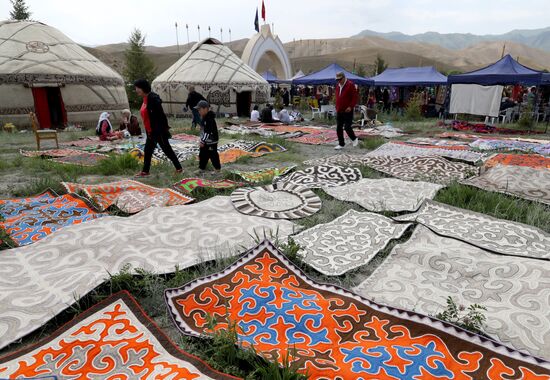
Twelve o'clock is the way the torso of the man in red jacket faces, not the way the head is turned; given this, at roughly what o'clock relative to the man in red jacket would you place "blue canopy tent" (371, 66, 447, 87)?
The blue canopy tent is roughly at 5 o'clock from the man in red jacket.

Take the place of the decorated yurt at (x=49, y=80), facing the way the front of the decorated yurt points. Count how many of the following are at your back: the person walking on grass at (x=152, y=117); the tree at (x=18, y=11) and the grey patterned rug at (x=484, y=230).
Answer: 1

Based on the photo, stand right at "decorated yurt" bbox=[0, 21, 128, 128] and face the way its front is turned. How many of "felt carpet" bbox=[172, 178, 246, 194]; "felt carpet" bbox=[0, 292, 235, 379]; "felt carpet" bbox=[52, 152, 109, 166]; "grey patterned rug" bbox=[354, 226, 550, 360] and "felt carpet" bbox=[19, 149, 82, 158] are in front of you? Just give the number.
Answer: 5

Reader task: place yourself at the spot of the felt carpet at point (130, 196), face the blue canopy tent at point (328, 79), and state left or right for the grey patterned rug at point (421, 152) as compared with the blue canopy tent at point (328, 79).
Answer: right

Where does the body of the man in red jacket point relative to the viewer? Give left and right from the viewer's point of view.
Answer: facing the viewer and to the left of the viewer

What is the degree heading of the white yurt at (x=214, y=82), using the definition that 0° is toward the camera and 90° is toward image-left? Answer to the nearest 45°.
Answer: approximately 315°

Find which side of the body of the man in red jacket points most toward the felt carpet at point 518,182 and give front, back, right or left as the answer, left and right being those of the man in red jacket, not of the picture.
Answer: left

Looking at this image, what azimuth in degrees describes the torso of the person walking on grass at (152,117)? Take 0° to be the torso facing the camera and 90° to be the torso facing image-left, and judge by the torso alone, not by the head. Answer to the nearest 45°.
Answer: approximately 90°

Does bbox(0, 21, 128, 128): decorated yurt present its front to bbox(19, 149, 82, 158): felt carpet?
yes

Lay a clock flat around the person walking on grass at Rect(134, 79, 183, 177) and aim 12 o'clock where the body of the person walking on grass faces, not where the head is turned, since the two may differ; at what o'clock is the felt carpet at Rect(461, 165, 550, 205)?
The felt carpet is roughly at 7 o'clock from the person walking on grass.

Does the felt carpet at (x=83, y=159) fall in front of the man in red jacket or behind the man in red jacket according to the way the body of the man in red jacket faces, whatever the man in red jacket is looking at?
in front

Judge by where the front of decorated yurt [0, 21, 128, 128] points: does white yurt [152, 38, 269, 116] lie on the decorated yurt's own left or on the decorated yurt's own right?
on the decorated yurt's own left

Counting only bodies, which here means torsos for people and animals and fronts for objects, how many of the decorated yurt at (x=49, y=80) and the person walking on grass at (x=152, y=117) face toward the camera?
1

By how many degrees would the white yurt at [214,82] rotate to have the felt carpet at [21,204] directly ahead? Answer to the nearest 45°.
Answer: approximately 45° to its right
